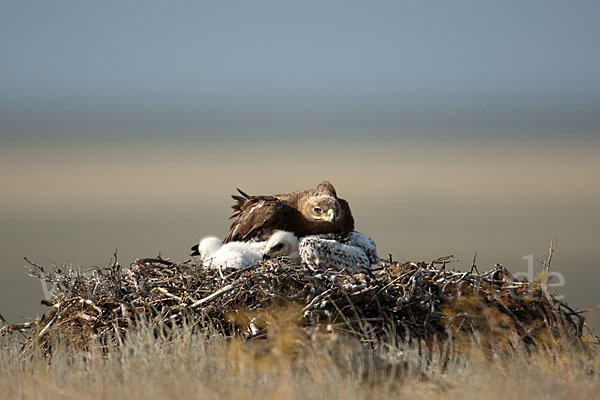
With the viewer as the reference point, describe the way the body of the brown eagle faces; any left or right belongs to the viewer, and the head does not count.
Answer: facing the viewer and to the right of the viewer
